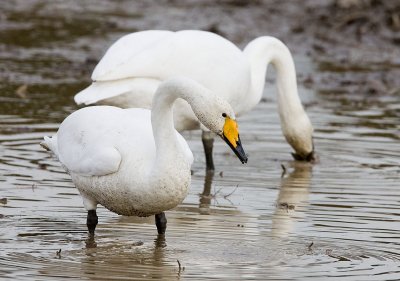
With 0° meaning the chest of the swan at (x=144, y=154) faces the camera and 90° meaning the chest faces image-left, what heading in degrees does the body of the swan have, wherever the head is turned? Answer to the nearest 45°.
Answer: approximately 315°
